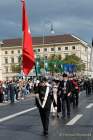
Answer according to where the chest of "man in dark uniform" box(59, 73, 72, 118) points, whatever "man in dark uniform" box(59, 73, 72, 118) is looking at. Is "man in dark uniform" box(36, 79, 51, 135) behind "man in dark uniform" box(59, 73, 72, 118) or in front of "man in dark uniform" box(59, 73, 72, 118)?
in front

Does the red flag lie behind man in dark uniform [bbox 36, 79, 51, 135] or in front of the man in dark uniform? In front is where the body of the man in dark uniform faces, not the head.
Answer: behind

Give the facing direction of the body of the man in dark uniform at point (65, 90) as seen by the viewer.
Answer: toward the camera

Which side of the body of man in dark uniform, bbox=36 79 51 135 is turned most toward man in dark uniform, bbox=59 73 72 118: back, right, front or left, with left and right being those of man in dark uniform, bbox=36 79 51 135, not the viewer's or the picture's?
back

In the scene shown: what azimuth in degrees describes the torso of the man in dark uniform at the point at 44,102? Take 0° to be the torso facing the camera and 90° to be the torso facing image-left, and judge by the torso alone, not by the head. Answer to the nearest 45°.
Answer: approximately 0°

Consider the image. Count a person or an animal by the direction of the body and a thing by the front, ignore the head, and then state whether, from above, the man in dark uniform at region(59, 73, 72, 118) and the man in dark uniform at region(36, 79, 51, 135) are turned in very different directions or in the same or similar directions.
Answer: same or similar directions

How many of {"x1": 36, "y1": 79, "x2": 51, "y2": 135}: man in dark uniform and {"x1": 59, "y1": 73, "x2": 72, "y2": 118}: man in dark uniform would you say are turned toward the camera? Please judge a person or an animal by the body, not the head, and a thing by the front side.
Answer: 2
